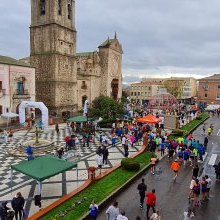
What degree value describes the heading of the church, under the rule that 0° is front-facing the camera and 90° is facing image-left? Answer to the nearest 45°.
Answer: approximately 315°

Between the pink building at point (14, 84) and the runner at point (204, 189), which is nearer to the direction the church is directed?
the runner

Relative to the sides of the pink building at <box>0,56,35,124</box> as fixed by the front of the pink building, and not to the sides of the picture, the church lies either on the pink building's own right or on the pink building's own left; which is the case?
on the pink building's own left

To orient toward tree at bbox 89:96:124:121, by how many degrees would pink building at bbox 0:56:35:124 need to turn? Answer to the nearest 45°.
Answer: approximately 45° to its left

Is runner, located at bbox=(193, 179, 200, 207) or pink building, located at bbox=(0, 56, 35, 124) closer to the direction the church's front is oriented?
the runner

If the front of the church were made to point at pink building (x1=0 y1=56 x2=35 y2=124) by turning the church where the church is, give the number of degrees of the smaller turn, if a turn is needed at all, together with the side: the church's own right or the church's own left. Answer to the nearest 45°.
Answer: approximately 90° to the church's own right

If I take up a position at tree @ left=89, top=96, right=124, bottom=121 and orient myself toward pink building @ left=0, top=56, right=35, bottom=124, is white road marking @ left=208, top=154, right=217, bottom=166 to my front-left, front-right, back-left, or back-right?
back-left
